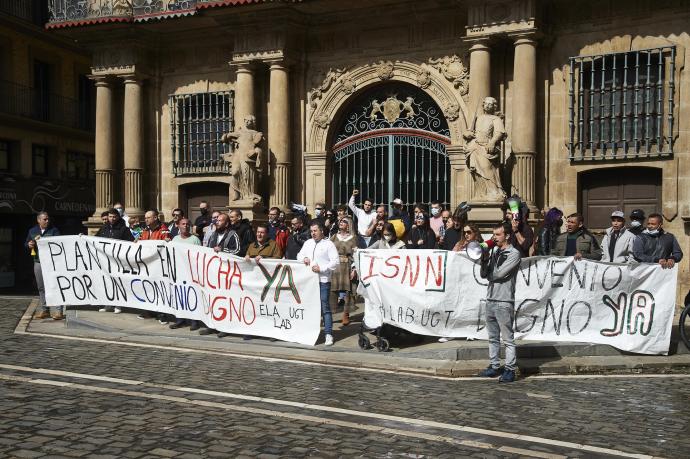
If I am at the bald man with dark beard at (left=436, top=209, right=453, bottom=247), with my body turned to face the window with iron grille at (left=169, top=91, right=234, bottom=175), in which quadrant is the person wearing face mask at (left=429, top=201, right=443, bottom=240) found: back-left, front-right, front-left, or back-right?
front-right

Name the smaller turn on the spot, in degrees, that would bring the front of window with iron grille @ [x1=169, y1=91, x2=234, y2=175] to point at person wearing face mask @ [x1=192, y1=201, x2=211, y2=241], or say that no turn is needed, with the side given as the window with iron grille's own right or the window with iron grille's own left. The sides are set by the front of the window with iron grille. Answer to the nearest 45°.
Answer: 0° — it already faces them

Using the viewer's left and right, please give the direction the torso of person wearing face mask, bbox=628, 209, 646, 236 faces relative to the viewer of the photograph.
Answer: facing the viewer

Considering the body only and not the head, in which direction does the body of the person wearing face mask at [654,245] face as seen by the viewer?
toward the camera

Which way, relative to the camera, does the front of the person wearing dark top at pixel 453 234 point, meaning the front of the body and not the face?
toward the camera

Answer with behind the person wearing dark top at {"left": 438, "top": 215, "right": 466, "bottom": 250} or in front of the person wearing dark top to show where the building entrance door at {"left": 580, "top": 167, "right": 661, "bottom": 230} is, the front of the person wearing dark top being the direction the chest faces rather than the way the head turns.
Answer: behind

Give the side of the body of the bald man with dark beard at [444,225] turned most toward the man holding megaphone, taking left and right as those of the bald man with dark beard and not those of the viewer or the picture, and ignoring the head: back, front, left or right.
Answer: front

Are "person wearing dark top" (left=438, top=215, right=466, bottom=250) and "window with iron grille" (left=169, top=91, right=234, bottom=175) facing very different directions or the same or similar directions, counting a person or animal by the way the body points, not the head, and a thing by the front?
same or similar directions

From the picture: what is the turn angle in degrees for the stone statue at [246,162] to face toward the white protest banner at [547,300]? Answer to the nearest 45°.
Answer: approximately 45° to its left

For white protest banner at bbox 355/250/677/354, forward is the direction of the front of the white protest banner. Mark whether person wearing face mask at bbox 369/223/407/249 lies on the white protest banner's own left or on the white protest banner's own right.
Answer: on the white protest banner's own right

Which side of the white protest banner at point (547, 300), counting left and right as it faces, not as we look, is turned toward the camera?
front

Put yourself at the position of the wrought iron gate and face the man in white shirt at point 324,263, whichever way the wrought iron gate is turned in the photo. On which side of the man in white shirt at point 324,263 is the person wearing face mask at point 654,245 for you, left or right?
left

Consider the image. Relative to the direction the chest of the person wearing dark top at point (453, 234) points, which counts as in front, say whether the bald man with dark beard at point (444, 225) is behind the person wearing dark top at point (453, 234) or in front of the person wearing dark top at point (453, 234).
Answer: behind

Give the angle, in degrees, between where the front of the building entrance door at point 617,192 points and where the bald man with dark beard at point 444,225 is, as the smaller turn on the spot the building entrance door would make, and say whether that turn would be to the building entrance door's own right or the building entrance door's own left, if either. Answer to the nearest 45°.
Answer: approximately 45° to the building entrance door's own right

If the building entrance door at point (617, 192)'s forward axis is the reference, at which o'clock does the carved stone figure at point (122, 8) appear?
The carved stone figure is roughly at 3 o'clock from the building entrance door.
